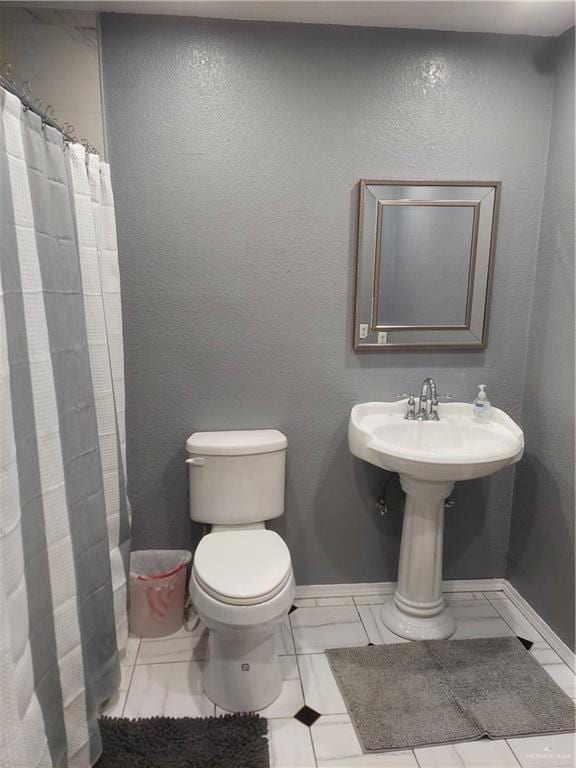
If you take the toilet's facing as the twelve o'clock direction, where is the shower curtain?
The shower curtain is roughly at 2 o'clock from the toilet.

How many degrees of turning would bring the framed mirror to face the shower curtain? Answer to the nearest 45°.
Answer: approximately 45° to its right

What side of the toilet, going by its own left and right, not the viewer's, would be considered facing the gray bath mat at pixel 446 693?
left

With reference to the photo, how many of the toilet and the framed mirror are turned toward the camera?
2

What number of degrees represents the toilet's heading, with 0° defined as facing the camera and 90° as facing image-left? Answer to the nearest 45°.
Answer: approximately 0°

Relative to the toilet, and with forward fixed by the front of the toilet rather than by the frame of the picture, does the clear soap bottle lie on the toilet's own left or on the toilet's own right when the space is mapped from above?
on the toilet's own left
